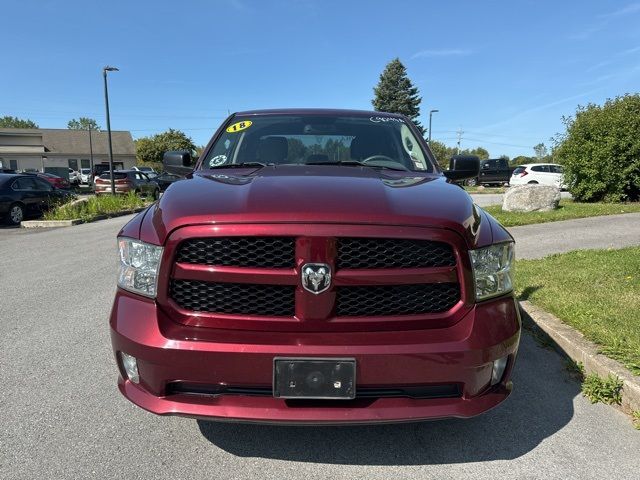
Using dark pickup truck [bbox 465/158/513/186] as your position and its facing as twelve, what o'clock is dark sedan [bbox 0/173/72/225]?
dark sedan [bbox 0/173/72/225] is roughly at 10 o'clock from dark pickup truck [bbox 465/158/513/186].

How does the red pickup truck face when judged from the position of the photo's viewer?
facing the viewer

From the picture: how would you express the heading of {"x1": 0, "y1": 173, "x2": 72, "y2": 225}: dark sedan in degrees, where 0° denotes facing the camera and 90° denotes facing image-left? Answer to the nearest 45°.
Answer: approximately 225°

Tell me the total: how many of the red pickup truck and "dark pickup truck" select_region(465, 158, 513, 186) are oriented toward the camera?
1

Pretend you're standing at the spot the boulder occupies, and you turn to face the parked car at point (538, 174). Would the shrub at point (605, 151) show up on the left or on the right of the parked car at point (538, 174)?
right

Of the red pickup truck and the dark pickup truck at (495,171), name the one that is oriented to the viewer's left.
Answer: the dark pickup truck

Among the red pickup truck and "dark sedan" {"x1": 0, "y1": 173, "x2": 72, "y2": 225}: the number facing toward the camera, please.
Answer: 1

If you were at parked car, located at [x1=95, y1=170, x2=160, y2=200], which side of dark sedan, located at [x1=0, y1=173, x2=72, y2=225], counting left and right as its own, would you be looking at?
front

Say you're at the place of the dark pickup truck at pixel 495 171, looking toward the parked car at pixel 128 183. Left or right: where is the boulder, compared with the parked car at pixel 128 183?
left

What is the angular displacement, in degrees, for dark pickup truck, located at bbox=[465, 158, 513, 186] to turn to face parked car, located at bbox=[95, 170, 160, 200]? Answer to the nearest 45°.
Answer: approximately 45° to its left

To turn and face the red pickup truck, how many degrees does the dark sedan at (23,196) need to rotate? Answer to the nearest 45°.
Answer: approximately 135° to its right

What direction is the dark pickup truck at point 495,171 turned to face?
to the viewer's left

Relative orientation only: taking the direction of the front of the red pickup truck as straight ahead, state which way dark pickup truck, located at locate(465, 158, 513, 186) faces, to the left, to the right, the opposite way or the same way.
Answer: to the right

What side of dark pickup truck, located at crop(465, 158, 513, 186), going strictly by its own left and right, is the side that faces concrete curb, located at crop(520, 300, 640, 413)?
left
